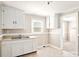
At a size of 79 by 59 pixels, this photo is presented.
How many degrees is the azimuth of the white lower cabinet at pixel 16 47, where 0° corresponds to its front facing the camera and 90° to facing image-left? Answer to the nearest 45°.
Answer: approximately 315°
